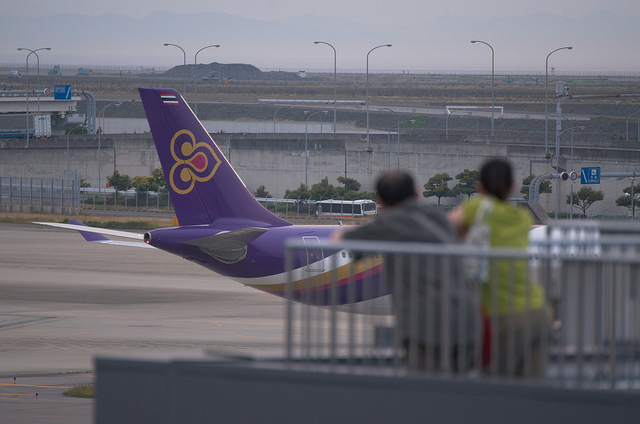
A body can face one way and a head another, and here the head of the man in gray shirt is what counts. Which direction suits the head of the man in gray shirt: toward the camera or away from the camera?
away from the camera

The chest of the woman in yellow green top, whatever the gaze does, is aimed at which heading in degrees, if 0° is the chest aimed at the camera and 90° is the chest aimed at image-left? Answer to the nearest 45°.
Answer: approximately 135°

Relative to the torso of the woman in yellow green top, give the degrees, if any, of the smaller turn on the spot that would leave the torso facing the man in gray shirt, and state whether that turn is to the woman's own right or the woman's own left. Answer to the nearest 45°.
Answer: approximately 45° to the woman's own left
